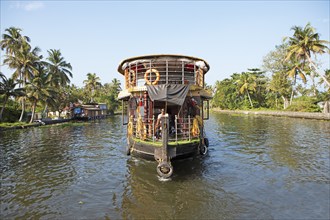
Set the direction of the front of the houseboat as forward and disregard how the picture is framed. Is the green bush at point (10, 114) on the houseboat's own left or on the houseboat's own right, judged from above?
on the houseboat's own right

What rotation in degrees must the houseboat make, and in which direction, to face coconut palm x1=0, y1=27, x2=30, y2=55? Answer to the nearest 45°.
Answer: approximately 135° to its right

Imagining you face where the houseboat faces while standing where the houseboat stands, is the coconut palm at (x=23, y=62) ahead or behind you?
behind

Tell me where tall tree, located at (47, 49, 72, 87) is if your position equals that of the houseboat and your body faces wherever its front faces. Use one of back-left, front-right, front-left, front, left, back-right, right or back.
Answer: back-right

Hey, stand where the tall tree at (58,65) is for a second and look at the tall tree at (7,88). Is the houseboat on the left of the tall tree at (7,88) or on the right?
left

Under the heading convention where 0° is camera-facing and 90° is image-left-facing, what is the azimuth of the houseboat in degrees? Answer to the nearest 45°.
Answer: approximately 0°

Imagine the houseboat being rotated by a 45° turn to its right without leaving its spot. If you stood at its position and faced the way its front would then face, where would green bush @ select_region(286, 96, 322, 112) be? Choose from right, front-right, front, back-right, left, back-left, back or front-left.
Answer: back

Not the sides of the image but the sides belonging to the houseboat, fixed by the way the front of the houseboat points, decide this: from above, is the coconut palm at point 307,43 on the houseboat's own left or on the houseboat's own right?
on the houseboat's own left
